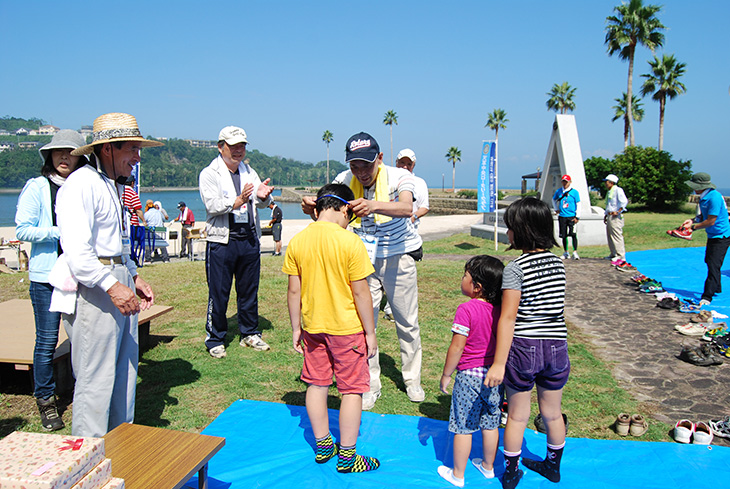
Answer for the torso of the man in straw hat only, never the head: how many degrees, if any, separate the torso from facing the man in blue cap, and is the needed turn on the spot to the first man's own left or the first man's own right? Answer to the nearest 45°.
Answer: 0° — they already face them

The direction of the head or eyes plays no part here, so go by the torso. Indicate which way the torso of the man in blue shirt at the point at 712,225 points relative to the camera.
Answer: to the viewer's left

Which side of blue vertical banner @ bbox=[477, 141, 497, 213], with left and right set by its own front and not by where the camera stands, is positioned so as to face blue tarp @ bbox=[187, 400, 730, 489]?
front

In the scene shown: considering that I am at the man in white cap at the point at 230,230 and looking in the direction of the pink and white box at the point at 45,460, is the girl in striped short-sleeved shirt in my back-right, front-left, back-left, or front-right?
front-left

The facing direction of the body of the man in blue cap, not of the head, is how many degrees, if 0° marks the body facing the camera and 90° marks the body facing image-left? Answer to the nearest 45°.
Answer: approximately 45°

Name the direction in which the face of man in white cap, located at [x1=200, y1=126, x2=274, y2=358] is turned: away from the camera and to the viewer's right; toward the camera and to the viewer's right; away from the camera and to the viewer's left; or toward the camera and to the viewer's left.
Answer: toward the camera and to the viewer's right

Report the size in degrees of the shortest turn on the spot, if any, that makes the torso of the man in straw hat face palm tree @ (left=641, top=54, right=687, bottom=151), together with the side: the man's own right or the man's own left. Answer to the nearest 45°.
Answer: approximately 45° to the man's own left

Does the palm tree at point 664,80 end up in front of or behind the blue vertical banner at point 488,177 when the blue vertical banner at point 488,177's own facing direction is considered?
behind

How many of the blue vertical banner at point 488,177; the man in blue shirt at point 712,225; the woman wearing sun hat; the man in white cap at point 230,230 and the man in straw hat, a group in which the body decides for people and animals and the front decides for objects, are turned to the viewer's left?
1

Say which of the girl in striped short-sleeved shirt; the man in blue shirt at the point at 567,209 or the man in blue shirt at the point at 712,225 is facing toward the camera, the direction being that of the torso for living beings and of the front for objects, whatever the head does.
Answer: the man in blue shirt at the point at 567,209

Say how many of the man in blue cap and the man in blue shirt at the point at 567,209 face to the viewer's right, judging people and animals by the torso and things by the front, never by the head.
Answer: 0

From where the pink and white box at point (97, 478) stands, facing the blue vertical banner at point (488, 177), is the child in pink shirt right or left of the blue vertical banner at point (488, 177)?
right

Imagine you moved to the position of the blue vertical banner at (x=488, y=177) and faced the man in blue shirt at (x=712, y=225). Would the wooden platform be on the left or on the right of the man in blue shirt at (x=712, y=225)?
right

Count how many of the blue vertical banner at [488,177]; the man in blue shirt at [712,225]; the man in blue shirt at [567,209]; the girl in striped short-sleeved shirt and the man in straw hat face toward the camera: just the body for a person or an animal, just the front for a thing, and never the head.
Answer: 2

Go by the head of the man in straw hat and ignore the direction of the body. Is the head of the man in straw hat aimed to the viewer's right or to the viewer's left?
to the viewer's right

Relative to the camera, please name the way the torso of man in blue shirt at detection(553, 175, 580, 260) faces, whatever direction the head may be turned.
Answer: toward the camera

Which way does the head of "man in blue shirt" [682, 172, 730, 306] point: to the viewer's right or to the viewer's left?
to the viewer's left

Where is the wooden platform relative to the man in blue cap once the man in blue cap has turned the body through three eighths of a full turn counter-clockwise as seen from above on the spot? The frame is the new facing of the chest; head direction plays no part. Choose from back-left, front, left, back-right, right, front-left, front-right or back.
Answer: back
